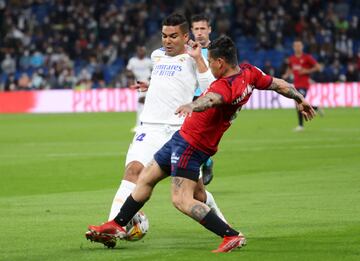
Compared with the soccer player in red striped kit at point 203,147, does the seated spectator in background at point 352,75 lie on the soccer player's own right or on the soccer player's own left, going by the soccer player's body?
on the soccer player's own right

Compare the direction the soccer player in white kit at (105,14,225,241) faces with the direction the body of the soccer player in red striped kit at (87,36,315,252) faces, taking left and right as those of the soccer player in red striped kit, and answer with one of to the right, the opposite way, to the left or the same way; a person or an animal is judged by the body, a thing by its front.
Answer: to the left

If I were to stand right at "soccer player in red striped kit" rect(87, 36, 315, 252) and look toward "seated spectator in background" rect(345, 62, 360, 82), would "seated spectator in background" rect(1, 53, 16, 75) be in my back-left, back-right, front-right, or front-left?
front-left

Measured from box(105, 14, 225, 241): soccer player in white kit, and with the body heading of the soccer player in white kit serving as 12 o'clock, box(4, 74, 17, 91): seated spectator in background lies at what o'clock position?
The seated spectator in background is roughly at 4 o'clock from the soccer player in white kit.

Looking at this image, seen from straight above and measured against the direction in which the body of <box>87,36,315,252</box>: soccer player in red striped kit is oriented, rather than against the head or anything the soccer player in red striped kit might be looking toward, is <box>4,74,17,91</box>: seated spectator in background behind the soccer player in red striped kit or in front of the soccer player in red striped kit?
in front

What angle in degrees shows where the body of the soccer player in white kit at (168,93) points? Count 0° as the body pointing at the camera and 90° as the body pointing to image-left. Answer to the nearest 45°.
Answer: approximately 45°

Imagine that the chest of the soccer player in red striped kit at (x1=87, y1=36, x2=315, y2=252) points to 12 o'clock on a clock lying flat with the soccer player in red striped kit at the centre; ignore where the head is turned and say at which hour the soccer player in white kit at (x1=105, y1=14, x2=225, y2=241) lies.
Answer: The soccer player in white kit is roughly at 1 o'clock from the soccer player in red striped kit.

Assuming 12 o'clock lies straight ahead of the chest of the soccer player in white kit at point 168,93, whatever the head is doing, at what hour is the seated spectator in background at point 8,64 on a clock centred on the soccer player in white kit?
The seated spectator in background is roughly at 4 o'clock from the soccer player in white kit.
